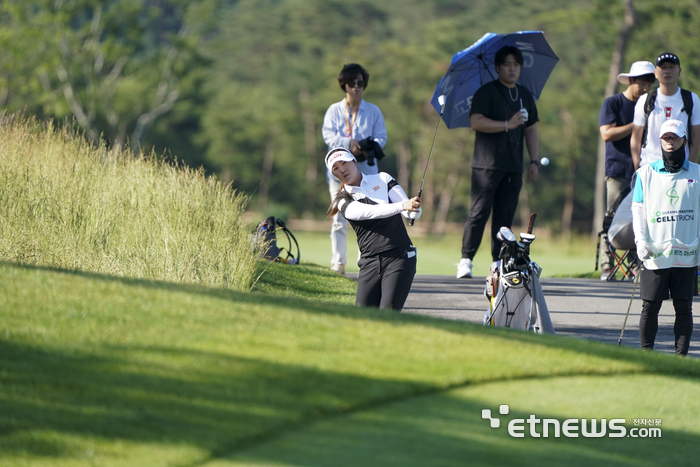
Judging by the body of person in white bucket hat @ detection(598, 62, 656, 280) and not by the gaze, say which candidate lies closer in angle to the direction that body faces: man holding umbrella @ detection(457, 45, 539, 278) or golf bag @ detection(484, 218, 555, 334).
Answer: the golf bag

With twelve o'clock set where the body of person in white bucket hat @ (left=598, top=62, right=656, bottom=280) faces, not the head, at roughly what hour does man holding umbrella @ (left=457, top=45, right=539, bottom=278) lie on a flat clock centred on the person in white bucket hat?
The man holding umbrella is roughly at 3 o'clock from the person in white bucket hat.

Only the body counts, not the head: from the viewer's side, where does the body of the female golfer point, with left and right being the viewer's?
facing the viewer

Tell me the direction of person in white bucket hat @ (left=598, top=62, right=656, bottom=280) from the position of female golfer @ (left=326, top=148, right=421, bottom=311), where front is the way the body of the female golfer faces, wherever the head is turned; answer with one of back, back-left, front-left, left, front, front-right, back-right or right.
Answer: back-left

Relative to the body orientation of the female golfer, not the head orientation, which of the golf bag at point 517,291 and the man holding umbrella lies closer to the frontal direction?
the golf bag

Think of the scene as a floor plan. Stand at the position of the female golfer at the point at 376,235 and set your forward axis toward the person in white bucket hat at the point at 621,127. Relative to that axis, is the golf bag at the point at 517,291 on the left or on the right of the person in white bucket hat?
right

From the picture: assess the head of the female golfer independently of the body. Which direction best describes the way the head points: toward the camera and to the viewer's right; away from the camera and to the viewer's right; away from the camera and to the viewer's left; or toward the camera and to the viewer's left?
toward the camera and to the viewer's left

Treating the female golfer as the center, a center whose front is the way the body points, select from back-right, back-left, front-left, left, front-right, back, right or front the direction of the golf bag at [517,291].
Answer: left

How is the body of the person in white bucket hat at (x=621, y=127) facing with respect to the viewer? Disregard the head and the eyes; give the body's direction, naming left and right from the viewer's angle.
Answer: facing the viewer and to the right of the viewer

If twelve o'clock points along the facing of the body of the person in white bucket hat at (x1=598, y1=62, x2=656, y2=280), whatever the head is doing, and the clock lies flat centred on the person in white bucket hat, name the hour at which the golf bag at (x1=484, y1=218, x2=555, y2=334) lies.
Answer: The golf bag is roughly at 2 o'clock from the person in white bucket hat.
